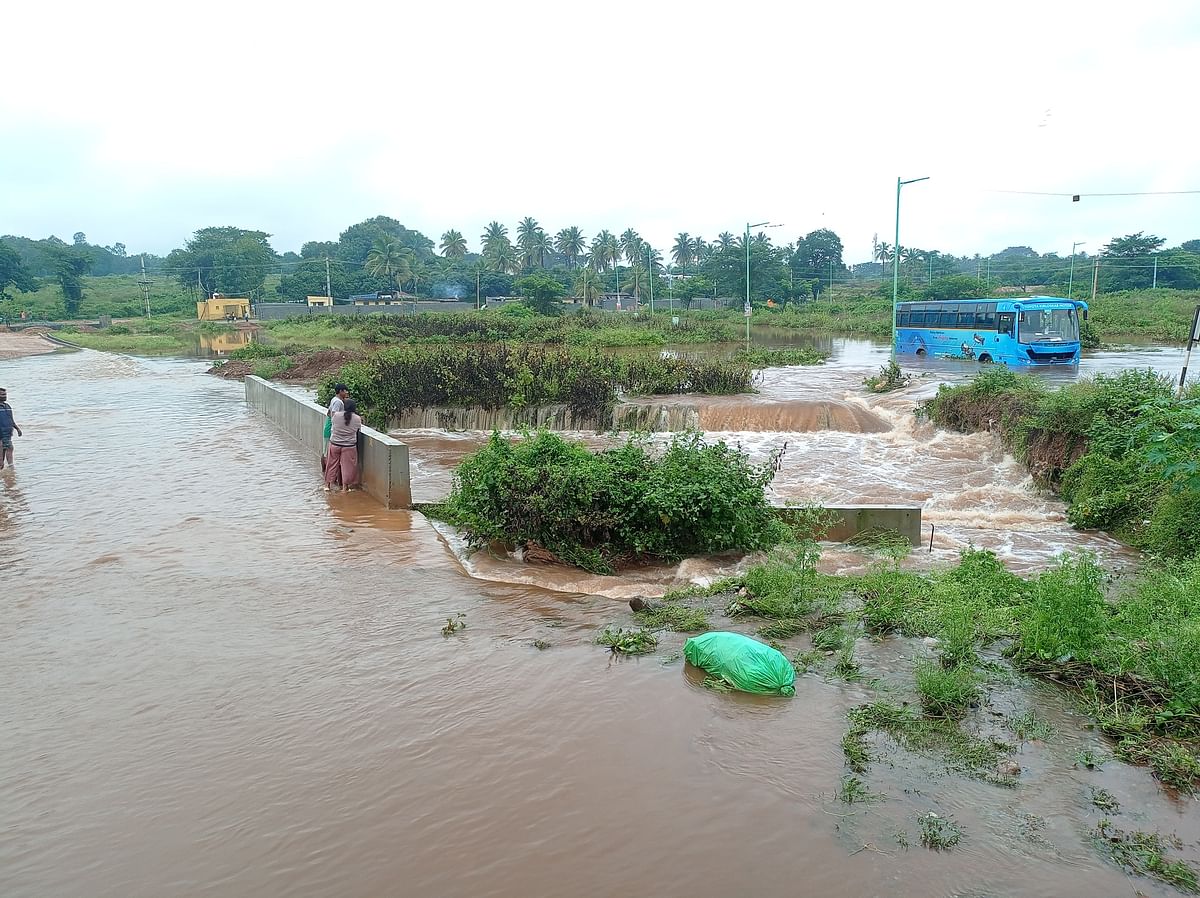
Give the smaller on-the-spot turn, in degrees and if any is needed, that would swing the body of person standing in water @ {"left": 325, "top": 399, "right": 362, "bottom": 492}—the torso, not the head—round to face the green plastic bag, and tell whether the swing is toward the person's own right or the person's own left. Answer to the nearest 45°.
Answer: approximately 180°

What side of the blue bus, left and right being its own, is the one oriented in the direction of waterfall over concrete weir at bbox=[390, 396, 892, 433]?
right

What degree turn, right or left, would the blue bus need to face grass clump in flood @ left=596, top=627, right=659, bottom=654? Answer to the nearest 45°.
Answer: approximately 45° to its right

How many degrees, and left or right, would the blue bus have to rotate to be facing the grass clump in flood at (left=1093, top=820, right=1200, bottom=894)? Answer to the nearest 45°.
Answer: approximately 45° to its right

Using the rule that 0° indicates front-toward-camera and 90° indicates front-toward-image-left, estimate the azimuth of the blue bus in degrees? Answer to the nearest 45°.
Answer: approximately 315°

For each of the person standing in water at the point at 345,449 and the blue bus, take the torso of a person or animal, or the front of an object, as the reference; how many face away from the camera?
1

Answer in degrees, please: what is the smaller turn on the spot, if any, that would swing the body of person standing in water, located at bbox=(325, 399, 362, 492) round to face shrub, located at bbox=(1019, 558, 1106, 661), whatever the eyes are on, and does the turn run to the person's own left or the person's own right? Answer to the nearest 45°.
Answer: approximately 135° to the person's own right

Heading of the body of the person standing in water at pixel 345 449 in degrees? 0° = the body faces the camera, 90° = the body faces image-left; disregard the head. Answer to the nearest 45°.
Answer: approximately 180°

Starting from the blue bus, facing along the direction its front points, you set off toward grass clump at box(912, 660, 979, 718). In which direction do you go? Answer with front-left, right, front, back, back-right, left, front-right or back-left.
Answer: front-right

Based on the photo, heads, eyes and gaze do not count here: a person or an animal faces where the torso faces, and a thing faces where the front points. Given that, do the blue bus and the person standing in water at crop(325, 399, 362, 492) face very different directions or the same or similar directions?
very different directions

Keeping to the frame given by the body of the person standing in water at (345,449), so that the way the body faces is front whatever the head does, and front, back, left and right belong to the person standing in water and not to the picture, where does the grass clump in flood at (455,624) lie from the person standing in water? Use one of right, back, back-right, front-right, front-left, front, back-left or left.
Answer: back

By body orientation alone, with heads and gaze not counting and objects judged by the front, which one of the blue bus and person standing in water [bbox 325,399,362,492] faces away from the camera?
the person standing in water
